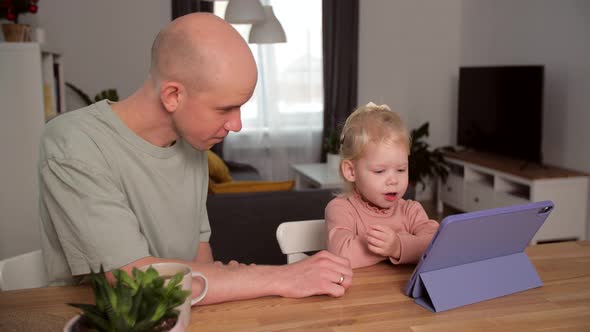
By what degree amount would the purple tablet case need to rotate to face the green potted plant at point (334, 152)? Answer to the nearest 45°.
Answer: approximately 45° to its right

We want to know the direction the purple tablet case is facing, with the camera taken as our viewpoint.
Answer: facing away from the viewer and to the left of the viewer

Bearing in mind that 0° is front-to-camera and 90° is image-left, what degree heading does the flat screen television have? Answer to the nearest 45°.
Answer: approximately 45°

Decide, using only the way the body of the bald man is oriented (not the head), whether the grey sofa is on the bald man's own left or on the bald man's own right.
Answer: on the bald man's own left

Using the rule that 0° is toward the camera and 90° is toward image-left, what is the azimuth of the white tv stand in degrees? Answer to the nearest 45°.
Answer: approximately 45°

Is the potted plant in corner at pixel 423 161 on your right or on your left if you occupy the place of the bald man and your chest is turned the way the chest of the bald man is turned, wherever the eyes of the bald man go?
on your left

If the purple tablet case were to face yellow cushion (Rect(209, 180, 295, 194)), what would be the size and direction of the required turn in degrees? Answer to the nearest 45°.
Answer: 0° — it already faces it
